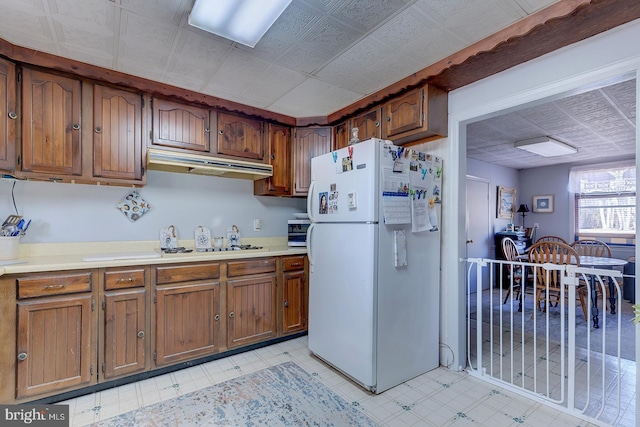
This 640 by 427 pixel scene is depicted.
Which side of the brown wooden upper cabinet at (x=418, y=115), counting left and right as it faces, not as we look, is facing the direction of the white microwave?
right

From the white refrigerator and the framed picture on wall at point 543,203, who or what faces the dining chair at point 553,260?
the framed picture on wall

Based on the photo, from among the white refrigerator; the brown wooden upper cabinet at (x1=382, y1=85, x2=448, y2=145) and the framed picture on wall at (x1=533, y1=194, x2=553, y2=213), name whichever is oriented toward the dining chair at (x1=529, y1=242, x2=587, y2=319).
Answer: the framed picture on wall

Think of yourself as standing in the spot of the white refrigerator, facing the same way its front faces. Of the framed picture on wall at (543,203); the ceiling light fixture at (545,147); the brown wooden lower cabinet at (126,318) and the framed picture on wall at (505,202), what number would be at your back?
3

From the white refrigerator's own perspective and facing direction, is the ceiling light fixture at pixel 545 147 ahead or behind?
behind

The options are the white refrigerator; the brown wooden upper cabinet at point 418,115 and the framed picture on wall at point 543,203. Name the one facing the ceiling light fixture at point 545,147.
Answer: the framed picture on wall

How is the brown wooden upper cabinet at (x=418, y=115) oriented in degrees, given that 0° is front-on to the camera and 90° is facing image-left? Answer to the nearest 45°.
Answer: approximately 45°

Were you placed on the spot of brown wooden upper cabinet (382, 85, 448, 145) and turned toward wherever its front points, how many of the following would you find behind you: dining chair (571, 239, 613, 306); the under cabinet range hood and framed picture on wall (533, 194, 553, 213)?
2
